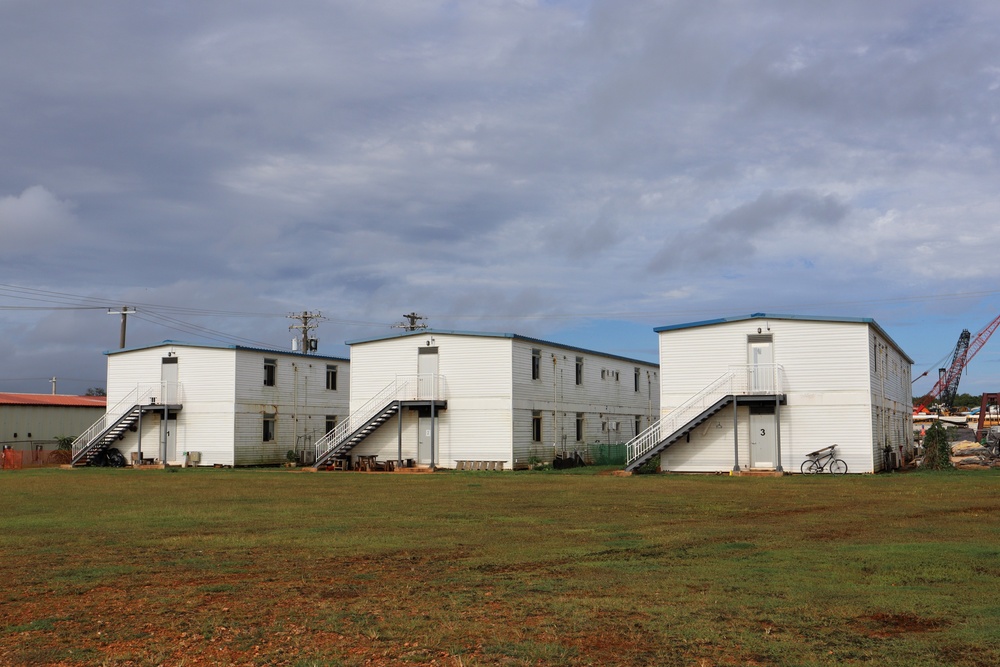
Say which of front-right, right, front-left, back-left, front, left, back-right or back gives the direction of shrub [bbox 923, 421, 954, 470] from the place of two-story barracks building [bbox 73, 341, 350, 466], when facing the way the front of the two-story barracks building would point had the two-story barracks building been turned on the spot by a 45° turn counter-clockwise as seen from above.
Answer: front-left

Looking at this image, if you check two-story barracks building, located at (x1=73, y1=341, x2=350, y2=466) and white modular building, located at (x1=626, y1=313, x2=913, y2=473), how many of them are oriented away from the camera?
0

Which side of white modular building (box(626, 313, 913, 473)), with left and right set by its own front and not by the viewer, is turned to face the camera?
front

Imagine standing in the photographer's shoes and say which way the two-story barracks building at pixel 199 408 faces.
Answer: facing the viewer and to the left of the viewer

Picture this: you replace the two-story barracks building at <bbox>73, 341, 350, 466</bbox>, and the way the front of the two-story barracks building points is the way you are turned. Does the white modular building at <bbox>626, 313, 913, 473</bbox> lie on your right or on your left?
on your left

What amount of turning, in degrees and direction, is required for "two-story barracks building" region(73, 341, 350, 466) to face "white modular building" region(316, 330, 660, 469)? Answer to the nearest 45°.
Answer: approximately 90° to its left
